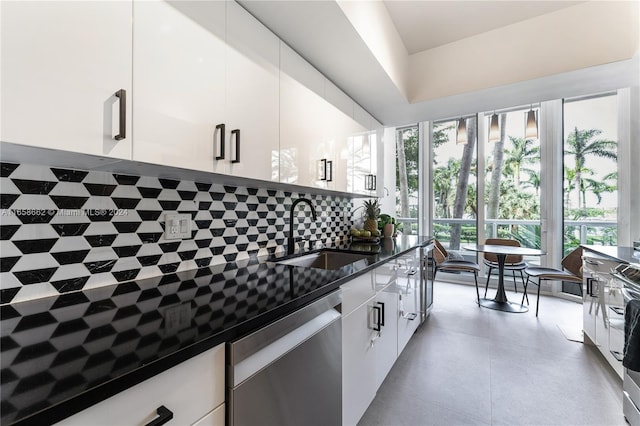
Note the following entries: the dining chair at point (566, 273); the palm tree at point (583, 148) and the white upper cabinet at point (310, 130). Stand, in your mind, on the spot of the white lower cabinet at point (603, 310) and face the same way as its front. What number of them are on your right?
2

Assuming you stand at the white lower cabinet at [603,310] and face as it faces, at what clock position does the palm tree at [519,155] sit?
The palm tree is roughly at 2 o'clock from the white lower cabinet.

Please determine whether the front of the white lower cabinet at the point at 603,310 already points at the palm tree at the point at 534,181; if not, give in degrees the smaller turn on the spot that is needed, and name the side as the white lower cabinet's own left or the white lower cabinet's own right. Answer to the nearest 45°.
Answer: approximately 90° to the white lower cabinet's own right

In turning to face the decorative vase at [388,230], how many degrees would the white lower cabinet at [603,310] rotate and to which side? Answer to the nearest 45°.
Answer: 0° — it already faces it

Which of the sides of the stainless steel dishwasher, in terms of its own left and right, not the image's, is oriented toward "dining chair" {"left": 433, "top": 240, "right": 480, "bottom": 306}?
left

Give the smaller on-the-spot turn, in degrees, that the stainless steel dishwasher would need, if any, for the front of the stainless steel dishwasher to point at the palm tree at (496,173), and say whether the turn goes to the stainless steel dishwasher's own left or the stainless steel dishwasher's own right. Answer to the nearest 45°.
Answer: approximately 90° to the stainless steel dishwasher's own left

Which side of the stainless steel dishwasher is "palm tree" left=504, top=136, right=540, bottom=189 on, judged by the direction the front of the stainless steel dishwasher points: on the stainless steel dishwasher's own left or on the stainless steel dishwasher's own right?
on the stainless steel dishwasher's own left

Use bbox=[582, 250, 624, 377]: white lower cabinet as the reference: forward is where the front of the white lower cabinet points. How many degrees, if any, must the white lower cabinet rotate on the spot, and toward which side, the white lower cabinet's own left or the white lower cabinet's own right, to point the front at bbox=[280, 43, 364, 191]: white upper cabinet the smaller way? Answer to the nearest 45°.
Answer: approximately 45° to the white lower cabinet's own left

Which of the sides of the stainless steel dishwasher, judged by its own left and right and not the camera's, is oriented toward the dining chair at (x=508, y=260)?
left

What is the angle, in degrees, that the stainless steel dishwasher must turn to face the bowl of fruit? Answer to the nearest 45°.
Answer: approximately 90° to its left

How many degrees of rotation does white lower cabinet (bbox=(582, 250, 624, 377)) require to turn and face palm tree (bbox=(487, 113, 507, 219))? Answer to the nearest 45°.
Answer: approximately 45° to its right

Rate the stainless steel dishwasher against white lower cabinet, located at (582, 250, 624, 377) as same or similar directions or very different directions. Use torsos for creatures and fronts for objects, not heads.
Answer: very different directions

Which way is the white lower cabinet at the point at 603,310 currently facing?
to the viewer's left
